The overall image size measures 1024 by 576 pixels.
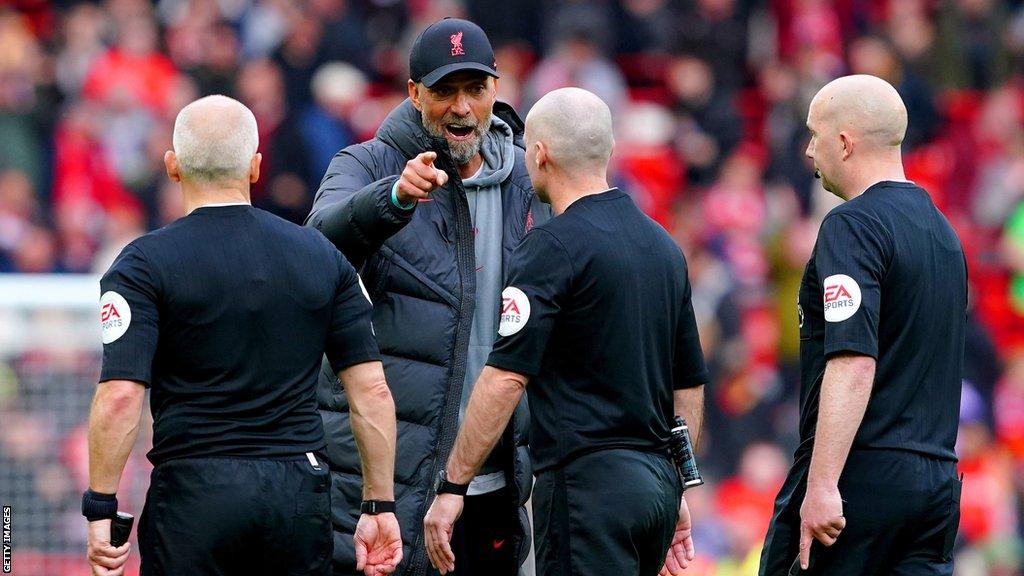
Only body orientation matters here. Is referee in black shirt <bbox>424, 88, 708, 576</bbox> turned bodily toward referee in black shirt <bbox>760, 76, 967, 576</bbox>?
no

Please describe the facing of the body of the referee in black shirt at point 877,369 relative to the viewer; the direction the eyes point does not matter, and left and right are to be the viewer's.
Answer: facing away from the viewer and to the left of the viewer

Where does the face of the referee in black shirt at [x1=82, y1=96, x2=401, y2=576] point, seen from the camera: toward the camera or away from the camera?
away from the camera

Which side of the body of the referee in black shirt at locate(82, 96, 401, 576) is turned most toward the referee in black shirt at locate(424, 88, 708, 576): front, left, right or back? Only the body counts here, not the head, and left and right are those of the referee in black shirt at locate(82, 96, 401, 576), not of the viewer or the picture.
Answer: right

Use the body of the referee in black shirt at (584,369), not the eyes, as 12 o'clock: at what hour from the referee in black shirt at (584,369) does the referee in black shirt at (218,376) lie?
the referee in black shirt at (218,376) is roughly at 10 o'clock from the referee in black shirt at (584,369).

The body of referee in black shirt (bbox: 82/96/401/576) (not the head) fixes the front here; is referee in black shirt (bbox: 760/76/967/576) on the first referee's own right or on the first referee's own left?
on the first referee's own right

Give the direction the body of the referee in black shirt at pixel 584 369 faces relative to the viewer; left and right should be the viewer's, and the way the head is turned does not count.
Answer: facing away from the viewer and to the left of the viewer

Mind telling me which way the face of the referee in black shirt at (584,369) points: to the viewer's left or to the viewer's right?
to the viewer's left

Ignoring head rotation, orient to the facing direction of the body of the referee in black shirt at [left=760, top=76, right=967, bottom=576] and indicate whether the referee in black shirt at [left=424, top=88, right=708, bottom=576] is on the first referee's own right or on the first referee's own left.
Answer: on the first referee's own left

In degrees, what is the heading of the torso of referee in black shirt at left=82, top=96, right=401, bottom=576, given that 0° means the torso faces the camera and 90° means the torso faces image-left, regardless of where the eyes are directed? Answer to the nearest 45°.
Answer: approximately 180°

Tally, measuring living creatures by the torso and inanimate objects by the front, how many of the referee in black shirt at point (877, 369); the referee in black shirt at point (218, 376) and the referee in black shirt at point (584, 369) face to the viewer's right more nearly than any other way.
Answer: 0
